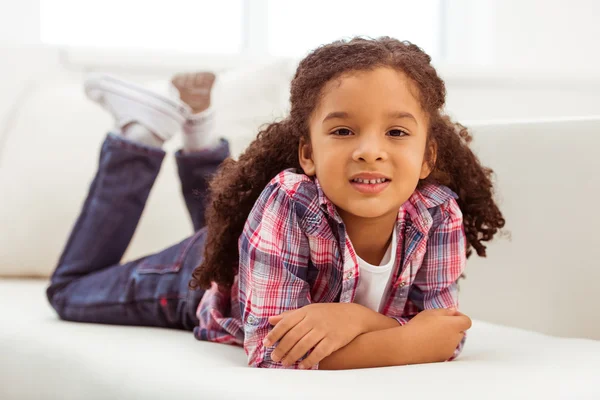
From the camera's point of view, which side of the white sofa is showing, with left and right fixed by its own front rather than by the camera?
front
